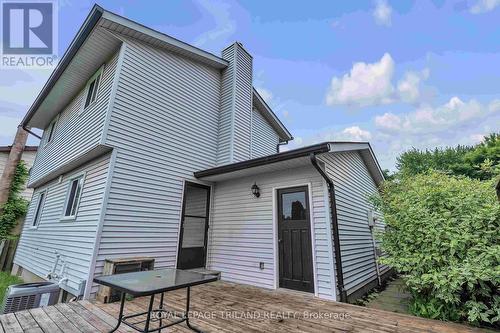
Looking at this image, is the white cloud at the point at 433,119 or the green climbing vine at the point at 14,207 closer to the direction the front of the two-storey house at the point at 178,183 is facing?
the white cloud

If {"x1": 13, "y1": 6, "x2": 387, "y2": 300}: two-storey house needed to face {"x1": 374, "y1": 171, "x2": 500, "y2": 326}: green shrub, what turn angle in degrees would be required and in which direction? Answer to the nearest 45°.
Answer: approximately 90° to its right

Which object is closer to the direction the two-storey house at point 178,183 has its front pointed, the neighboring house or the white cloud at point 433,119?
the white cloud

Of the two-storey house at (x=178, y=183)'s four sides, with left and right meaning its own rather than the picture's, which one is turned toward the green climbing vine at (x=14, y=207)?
left
